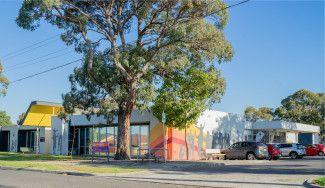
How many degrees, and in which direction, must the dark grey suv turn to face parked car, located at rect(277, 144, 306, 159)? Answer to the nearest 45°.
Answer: approximately 90° to its right

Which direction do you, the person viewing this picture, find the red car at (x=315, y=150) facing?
facing away from the viewer and to the left of the viewer

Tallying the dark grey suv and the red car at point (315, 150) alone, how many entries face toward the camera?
0

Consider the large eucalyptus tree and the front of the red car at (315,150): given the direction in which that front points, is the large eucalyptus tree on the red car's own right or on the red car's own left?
on the red car's own left

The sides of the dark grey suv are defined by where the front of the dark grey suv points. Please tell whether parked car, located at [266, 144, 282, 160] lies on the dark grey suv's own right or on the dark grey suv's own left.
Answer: on the dark grey suv's own right

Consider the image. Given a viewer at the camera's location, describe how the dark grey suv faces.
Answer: facing away from the viewer and to the left of the viewer

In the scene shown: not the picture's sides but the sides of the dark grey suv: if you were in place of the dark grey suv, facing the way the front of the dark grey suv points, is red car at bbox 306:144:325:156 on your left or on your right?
on your right
